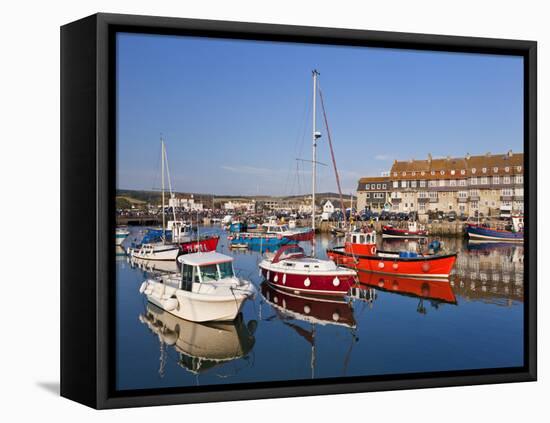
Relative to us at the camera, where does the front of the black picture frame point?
facing the viewer and to the right of the viewer
